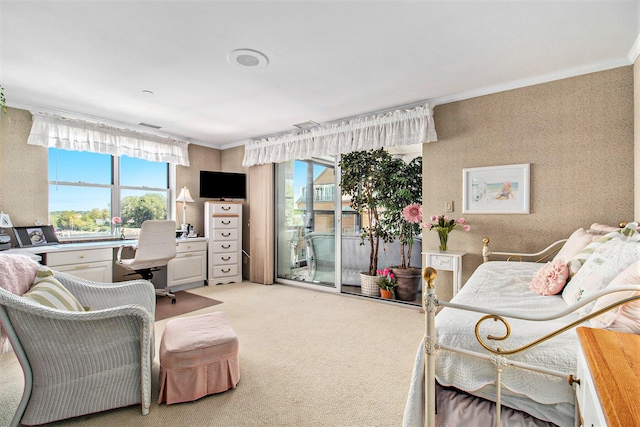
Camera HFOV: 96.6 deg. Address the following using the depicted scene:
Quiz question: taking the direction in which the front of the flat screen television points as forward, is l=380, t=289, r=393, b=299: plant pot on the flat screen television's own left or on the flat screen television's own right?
on the flat screen television's own left

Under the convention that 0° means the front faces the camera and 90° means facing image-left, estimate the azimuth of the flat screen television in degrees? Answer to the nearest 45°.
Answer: approximately 0°

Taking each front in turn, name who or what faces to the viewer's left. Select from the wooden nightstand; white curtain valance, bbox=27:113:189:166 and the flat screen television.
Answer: the wooden nightstand

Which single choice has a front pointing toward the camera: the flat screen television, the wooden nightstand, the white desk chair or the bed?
the flat screen television

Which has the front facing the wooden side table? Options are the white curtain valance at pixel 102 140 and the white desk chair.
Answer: the white curtain valance

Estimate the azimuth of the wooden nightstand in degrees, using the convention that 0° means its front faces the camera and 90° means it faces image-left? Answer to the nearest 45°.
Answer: approximately 90°

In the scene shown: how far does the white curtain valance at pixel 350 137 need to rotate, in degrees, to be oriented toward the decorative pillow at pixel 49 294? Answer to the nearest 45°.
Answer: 0° — it already faces it

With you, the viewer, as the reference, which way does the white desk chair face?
facing away from the viewer and to the left of the viewer

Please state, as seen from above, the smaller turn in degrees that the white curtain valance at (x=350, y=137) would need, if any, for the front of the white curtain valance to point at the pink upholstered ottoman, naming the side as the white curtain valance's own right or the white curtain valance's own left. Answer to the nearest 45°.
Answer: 0° — it already faces it
